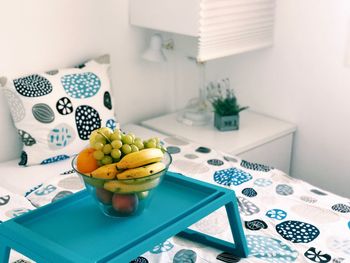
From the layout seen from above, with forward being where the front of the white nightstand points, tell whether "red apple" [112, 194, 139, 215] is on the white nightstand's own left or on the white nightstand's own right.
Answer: on the white nightstand's own right

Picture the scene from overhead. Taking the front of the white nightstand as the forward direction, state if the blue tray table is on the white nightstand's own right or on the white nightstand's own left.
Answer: on the white nightstand's own right
